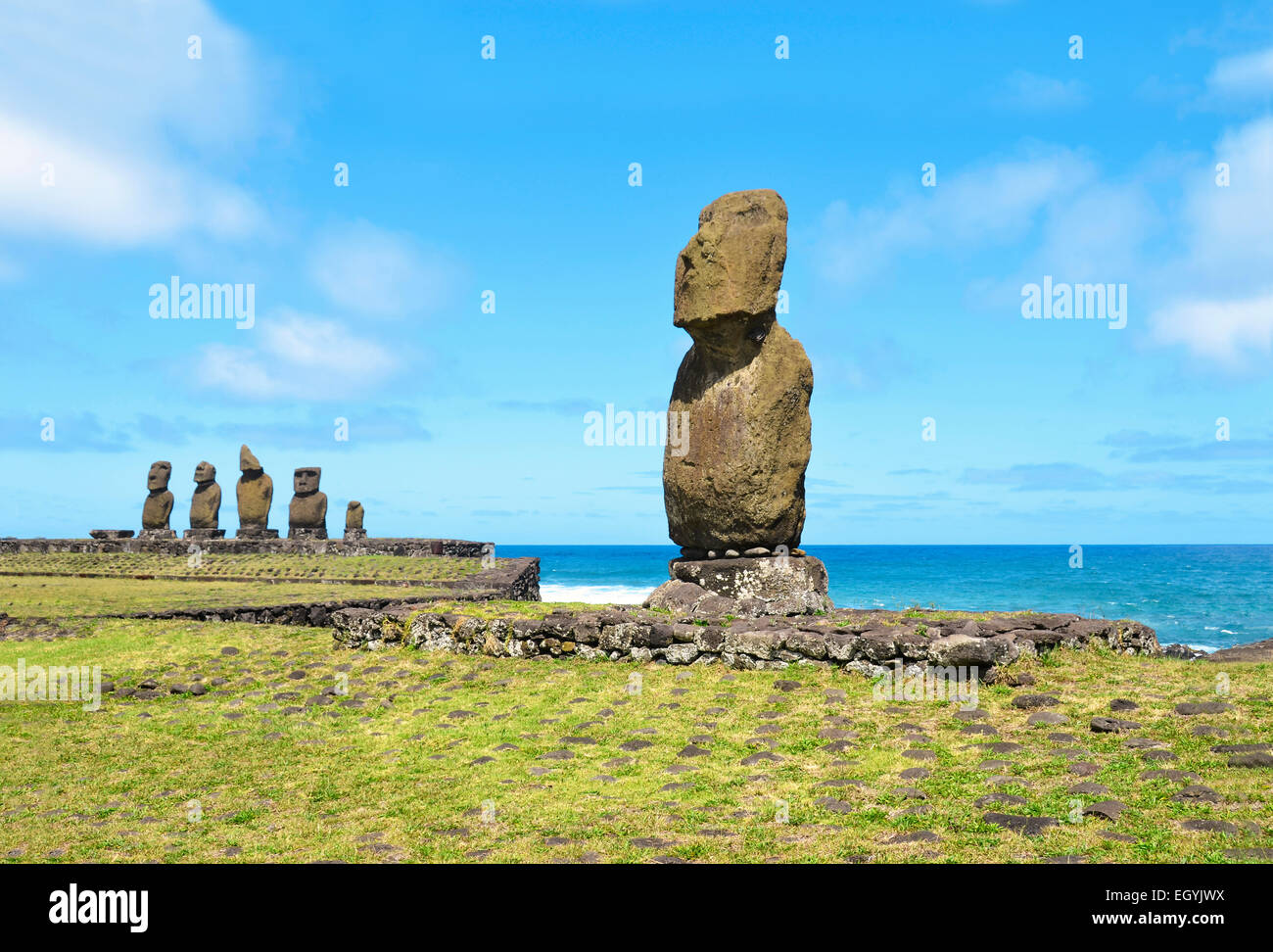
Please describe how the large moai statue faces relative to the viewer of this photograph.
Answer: facing the viewer and to the left of the viewer

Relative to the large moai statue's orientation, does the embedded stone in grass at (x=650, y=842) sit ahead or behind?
ahead

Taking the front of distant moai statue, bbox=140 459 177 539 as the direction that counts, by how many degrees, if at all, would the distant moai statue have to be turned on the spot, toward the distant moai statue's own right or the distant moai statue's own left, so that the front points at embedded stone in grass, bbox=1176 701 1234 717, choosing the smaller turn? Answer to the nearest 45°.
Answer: approximately 45° to the distant moai statue's own left

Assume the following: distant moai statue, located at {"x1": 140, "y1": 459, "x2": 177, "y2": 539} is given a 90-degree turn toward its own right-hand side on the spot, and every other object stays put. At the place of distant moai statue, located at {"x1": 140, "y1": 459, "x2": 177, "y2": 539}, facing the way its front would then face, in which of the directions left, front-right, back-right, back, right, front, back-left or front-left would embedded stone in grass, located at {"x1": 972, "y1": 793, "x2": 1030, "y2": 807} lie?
back-left

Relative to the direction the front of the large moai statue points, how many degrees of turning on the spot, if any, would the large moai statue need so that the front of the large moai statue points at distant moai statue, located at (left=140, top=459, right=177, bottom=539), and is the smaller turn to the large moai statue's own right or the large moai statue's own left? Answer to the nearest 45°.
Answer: approximately 90° to the large moai statue's own right

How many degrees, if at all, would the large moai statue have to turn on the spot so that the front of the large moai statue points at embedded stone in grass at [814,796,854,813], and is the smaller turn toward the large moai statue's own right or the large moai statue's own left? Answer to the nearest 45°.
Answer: approximately 45° to the large moai statue's own left

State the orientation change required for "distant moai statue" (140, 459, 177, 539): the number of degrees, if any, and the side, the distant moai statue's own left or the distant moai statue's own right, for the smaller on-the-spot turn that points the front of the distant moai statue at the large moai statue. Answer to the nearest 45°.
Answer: approximately 45° to the distant moai statue's own left

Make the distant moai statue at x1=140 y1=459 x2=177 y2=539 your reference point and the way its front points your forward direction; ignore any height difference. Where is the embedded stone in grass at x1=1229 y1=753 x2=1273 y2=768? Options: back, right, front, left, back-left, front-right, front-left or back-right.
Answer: front-left

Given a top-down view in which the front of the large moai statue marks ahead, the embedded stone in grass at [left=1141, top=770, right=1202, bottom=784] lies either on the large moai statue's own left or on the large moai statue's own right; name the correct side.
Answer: on the large moai statue's own left

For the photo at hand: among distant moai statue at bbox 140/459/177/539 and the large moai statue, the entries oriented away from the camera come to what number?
0

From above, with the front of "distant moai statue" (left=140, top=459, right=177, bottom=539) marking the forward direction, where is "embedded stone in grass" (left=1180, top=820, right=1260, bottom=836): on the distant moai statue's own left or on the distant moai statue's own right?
on the distant moai statue's own left
